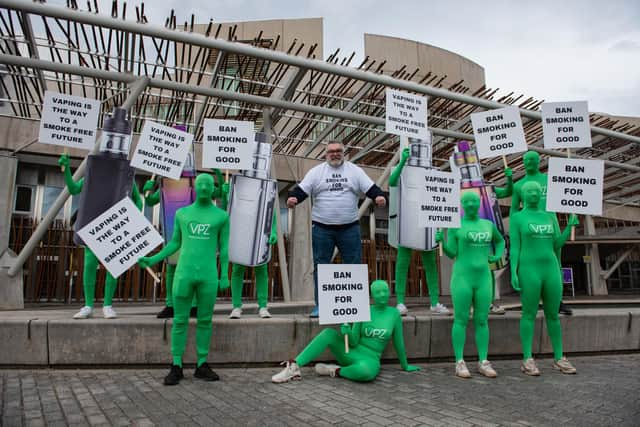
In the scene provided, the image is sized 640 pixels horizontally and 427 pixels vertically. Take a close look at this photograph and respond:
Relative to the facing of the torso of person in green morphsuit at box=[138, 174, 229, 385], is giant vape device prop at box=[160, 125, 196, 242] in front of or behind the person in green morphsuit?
behind

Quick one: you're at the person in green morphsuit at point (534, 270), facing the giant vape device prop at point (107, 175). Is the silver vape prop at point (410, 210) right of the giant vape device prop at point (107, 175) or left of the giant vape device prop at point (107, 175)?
right

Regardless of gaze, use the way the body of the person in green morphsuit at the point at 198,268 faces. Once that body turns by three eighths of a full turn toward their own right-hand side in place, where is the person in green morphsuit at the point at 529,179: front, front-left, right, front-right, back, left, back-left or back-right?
back-right

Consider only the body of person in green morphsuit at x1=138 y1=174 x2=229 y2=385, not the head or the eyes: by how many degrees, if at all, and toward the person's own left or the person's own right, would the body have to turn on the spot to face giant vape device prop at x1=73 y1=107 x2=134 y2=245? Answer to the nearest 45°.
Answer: approximately 135° to the person's own right

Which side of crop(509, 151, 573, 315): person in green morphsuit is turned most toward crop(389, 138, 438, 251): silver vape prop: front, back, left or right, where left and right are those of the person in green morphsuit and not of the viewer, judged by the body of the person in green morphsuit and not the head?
right

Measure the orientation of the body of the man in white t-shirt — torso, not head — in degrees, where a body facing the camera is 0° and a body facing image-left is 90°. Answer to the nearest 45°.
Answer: approximately 0°
